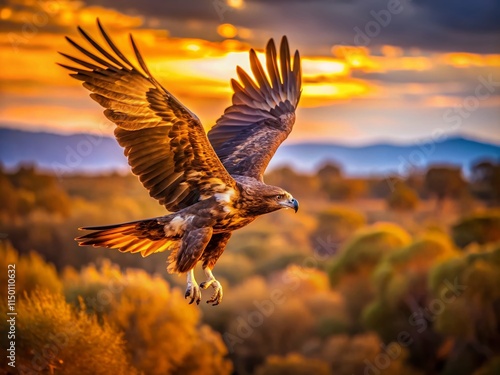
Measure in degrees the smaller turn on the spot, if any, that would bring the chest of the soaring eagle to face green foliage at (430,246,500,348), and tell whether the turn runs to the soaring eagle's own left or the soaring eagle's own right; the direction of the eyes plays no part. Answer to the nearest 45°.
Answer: approximately 45° to the soaring eagle's own left

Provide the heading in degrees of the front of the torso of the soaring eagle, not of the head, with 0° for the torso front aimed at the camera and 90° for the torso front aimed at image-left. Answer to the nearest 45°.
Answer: approximately 270°
